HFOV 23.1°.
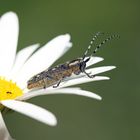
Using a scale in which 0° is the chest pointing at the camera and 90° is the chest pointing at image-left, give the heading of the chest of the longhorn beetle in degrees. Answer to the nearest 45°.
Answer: approximately 270°
